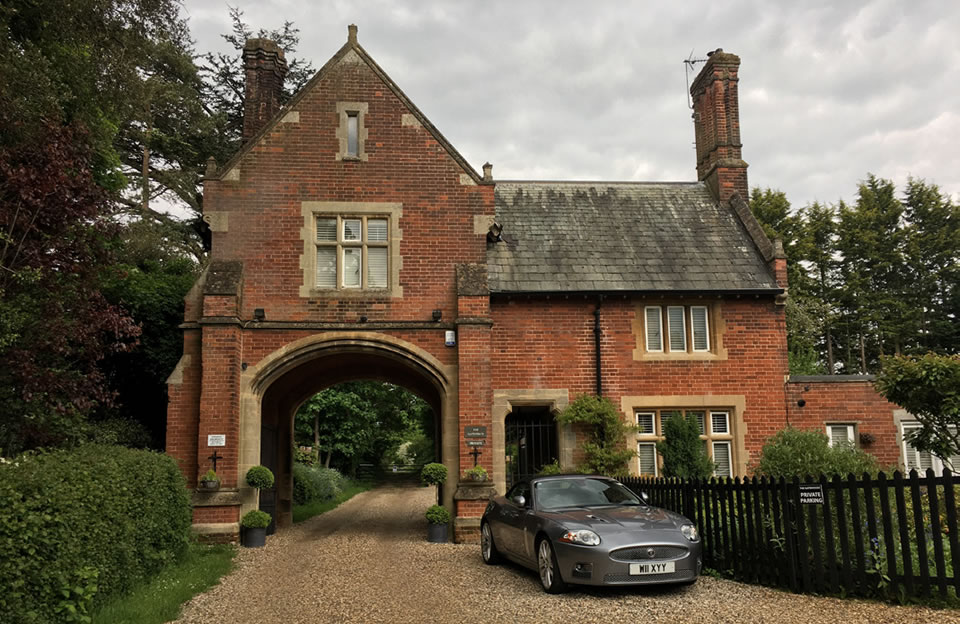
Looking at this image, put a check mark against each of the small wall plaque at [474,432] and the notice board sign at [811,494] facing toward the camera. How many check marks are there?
2

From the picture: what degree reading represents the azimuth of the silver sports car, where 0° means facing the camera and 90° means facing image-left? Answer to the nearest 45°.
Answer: approximately 315°

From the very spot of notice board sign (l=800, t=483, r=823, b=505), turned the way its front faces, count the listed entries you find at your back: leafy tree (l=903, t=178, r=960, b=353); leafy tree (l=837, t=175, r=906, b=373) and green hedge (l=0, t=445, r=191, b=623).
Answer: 2

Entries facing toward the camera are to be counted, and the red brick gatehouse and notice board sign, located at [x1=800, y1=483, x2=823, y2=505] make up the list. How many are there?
2

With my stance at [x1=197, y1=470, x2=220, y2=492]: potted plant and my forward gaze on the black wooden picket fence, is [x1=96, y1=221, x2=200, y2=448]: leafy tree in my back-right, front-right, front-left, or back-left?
back-left

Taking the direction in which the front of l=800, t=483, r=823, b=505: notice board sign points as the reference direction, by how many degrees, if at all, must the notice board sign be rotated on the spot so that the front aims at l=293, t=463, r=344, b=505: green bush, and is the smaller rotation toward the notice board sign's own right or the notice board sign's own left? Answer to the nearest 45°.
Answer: approximately 135° to the notice board sign's own right

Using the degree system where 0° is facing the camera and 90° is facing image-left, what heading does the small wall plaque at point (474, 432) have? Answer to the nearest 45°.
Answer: approximately 0°

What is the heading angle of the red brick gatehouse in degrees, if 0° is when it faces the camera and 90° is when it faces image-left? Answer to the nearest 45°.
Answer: approximately 0°

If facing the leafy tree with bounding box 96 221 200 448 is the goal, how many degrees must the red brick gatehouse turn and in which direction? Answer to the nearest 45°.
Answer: approximately 90° to its right

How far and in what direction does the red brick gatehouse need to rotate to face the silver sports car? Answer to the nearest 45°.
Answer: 0° — it already faces it

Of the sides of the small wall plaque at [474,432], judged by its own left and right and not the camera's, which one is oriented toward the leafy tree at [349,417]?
back
